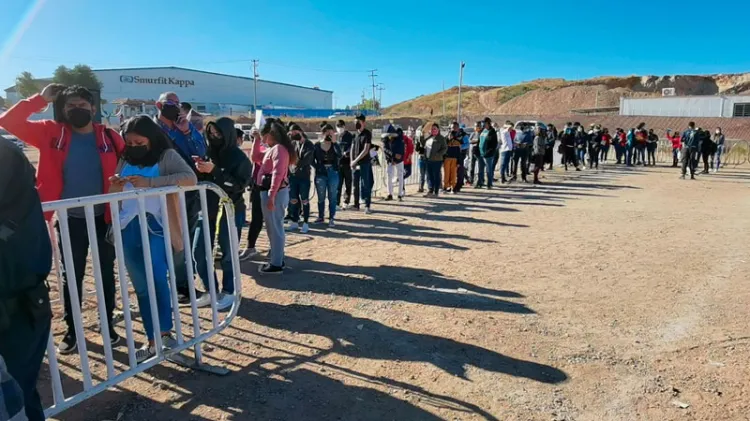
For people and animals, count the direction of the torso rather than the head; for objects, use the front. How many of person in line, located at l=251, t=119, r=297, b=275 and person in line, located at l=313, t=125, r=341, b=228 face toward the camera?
1

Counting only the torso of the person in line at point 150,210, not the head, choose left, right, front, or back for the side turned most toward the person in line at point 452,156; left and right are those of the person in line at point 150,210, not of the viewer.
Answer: back

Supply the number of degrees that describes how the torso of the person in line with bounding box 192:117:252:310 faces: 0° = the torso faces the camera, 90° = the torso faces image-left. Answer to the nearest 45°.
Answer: approximately 45°

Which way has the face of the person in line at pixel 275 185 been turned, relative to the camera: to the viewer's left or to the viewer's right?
to the viewer's left

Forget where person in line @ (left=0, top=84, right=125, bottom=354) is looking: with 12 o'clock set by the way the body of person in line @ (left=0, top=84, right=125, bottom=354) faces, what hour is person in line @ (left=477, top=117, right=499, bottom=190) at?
person in line @ (left=477, top=117, right=499, bottom=190) is roughly at 8 o'clock from person in line @ (left=0, top=84, right=125, bottom=354).

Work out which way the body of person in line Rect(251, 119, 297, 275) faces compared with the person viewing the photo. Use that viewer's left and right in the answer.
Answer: facing to the left of the viewer

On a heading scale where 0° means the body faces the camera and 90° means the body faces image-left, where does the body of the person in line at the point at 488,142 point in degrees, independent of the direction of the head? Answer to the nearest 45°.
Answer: approximately 45°

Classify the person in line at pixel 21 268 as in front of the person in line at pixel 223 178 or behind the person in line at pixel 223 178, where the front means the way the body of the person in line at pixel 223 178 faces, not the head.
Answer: in front

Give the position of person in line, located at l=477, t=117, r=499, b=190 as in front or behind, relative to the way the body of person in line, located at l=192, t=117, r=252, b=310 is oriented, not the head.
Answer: behind

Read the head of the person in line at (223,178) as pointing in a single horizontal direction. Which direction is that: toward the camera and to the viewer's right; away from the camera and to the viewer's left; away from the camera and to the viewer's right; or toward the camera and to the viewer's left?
toward the camera and to the viewer's left

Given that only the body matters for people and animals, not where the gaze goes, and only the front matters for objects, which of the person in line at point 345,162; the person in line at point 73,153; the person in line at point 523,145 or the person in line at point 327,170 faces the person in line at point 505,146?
the person in line at point 523,145

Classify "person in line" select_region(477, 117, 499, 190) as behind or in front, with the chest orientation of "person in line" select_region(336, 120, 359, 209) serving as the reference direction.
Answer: behind

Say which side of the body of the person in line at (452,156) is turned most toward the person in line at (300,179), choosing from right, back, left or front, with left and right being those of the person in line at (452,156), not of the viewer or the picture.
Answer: front

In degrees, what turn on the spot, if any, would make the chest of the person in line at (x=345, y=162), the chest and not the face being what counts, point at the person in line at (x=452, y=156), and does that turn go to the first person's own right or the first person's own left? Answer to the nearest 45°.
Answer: approximately 180°
